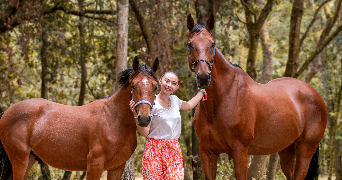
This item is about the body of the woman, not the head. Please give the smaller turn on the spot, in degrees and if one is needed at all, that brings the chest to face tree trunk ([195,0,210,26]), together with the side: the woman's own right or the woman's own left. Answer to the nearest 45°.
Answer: approximately 180°

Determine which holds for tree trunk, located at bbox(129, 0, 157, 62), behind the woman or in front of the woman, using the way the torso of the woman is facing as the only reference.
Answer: behind

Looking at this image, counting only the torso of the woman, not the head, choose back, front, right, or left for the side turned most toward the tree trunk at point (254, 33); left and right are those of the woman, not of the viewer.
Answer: back

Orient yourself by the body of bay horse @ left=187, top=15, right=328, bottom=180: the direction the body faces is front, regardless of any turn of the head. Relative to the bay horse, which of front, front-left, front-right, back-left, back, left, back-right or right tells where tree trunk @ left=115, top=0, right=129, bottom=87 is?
right

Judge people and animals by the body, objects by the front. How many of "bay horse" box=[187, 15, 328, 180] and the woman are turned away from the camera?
0

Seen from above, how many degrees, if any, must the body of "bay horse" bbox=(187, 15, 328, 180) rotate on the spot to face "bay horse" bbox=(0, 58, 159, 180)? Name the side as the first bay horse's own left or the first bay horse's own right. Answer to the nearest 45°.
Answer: approximately 45° to the first bay horse's own right

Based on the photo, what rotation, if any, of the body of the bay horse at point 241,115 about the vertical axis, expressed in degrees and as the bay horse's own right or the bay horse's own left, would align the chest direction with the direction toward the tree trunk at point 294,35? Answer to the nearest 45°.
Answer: approximately 135° to the bay horse's own right

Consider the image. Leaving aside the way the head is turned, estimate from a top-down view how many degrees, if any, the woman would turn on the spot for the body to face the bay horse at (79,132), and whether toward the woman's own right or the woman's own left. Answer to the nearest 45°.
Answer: approximately 90° to the woman's own right
